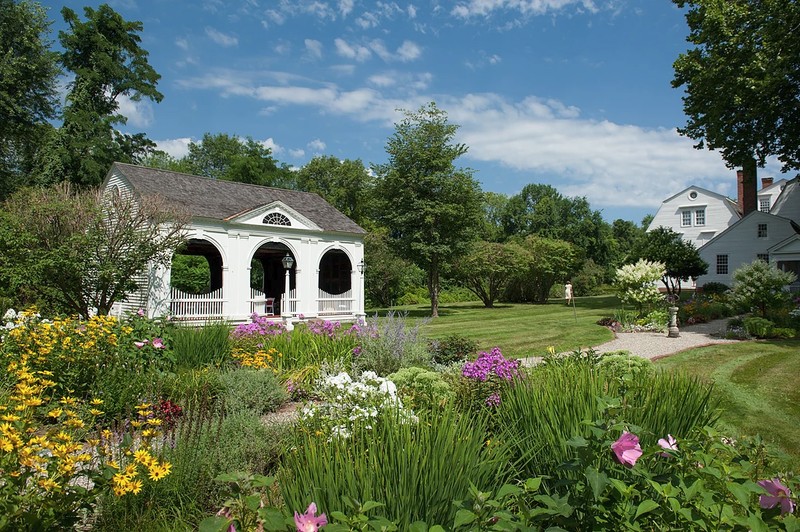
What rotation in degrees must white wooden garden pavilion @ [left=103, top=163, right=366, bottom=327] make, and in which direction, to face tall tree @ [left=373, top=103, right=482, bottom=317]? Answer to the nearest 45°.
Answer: approximately 45° to its left

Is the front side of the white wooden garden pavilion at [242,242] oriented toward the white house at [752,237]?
no

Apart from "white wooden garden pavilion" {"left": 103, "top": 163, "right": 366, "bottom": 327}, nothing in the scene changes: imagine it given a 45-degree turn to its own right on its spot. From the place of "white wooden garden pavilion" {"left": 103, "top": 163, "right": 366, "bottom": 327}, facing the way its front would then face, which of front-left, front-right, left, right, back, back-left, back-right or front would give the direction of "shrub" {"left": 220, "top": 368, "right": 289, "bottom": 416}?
front

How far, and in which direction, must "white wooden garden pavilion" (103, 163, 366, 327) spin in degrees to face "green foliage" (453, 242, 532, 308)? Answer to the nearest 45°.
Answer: approximately 90° to its left

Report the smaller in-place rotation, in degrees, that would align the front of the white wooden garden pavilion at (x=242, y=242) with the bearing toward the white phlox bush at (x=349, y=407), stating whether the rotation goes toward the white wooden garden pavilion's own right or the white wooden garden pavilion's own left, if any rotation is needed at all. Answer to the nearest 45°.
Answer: approximately 45° to the white wooden garden pavilion's own right

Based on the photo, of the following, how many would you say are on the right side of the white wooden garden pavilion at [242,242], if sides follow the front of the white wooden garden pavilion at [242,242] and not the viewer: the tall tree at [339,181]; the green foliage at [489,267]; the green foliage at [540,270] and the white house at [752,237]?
0

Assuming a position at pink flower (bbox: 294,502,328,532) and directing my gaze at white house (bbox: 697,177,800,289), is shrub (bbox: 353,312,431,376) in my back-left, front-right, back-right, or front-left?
front-left

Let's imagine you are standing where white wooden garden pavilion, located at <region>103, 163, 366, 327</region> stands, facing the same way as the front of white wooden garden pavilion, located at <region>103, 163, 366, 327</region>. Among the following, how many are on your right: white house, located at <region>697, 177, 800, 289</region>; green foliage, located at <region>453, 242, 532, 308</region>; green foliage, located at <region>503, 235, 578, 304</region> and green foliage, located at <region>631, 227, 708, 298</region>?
0

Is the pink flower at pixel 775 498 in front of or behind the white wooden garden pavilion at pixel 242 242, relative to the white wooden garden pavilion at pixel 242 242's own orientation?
in front

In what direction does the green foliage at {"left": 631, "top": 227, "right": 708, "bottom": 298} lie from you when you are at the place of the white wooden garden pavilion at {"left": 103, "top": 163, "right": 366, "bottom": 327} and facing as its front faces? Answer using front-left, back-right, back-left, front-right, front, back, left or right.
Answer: front-left

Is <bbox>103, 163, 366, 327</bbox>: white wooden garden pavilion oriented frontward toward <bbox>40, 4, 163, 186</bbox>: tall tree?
no

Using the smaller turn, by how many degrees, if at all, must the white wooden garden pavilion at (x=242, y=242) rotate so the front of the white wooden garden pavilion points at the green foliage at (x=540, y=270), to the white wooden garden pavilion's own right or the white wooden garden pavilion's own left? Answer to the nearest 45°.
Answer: approximately 90° to the white wooden garden pavilion's own left

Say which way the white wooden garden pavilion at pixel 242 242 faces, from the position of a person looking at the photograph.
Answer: facing the viewer and to the right of the viewer
